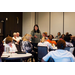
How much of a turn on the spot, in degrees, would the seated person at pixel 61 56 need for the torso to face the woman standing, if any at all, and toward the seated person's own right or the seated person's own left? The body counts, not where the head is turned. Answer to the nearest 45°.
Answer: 0° — they already face them

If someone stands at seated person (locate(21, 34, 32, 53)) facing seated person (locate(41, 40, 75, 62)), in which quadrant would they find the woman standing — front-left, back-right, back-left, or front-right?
back-left

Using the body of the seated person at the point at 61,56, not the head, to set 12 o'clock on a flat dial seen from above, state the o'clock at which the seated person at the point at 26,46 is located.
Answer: the seated person at the point at 26,46 is roughly at 11 o'clock from the seated person at the point at 61,56.

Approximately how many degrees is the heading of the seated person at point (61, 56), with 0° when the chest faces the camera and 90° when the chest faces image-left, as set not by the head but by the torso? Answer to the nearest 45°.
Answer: approximately 180°
